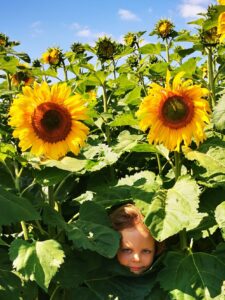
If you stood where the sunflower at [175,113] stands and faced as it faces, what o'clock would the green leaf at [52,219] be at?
The green leaf is roughly at 2 o'clock from the sunflower.

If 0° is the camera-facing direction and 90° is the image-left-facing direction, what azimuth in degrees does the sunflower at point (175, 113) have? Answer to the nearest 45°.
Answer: approximately 0°

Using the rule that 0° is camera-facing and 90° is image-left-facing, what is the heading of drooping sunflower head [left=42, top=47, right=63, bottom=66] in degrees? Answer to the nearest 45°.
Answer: approximately 45°
